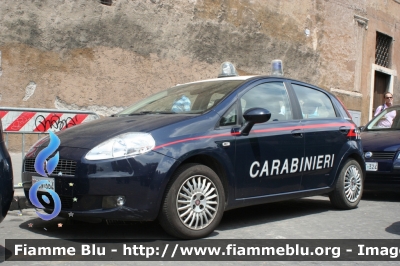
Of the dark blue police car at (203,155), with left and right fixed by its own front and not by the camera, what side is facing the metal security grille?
back

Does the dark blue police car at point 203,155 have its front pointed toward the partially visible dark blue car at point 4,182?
yes

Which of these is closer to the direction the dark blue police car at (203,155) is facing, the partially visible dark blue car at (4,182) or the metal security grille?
the partially visible dark blue car

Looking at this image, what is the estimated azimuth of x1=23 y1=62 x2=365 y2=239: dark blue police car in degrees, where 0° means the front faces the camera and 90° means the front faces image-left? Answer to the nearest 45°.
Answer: approximately 45°

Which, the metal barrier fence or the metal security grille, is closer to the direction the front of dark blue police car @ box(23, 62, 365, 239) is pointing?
the metal barrier fence

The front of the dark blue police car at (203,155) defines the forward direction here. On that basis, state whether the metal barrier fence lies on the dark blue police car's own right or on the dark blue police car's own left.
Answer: on the dark blue police car's own right

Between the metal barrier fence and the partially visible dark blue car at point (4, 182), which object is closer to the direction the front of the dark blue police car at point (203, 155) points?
the partially visible dark blue car

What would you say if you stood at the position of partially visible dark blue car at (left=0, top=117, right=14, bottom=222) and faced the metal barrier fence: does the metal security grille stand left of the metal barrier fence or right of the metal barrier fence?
right

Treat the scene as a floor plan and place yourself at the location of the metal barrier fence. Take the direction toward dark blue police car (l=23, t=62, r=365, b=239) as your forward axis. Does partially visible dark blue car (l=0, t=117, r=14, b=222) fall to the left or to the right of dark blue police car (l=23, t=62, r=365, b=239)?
right
